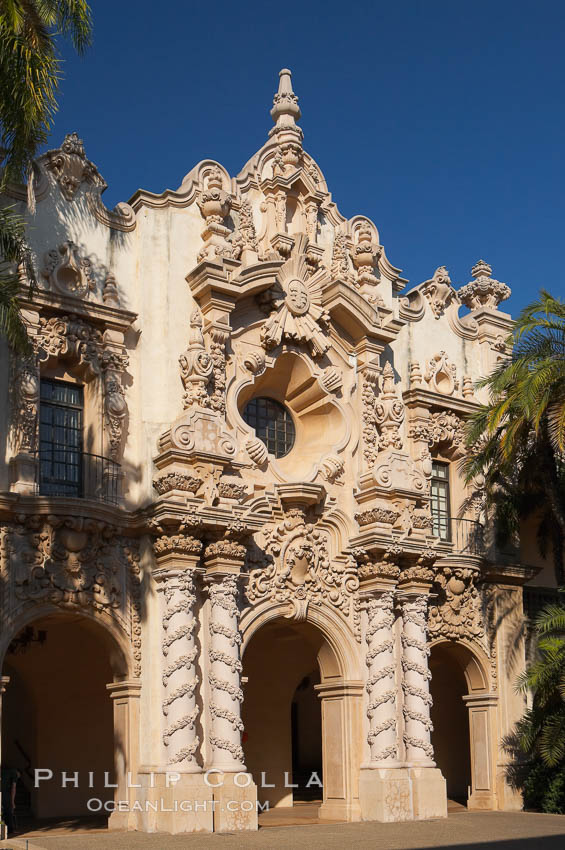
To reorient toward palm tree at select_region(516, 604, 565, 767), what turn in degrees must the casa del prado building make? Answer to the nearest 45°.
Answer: approximately 45° to its left

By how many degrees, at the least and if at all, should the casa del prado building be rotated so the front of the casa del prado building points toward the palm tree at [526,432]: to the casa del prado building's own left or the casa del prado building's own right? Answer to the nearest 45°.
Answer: approximately 45° to the casa del prado building's own left

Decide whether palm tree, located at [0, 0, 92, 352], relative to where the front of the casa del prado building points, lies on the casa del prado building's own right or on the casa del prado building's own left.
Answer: on the casa del prado building's own right

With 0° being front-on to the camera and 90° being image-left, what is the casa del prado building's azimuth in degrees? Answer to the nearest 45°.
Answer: approximately 315°
